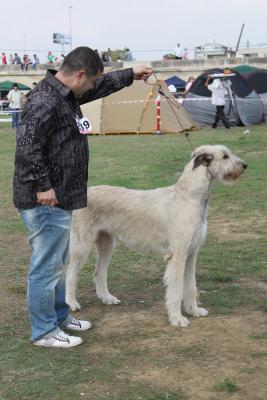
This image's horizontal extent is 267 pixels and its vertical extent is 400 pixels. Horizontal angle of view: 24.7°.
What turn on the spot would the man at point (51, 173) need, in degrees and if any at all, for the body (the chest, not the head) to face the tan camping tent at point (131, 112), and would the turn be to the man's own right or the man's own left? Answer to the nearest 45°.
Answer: approximately 90° to the man's own left

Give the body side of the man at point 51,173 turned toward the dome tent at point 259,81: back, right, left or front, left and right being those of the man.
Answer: left

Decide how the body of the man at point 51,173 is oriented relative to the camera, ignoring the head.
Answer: to the viewer's right

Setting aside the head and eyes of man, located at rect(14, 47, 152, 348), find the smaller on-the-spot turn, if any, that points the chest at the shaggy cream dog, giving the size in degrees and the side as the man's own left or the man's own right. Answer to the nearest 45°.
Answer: approximately 45° to the man's own left

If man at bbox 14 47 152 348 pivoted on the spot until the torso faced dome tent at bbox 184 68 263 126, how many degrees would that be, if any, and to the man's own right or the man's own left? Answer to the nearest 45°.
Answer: approximately 90° to the man's own left
